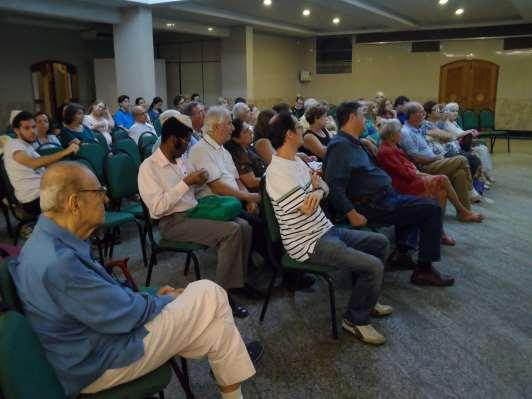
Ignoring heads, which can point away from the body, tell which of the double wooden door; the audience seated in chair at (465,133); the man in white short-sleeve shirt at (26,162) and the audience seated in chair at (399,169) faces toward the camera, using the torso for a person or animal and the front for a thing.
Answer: the double wooden door

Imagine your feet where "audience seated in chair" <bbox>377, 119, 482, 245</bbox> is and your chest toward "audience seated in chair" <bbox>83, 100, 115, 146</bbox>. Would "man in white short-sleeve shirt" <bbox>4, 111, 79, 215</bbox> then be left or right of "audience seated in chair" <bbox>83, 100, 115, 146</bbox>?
left

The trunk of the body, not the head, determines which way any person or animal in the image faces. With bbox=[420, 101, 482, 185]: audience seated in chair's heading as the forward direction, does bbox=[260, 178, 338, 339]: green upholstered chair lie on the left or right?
on their right

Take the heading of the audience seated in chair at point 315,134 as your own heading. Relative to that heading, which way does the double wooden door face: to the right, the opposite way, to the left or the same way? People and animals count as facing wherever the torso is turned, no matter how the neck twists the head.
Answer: to the right

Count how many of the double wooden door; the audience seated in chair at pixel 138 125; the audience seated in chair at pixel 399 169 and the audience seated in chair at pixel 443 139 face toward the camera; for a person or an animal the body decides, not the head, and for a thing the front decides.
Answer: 1

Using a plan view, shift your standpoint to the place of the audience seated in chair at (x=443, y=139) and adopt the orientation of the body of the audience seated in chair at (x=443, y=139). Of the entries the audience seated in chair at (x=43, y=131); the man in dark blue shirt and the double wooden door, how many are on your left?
1
